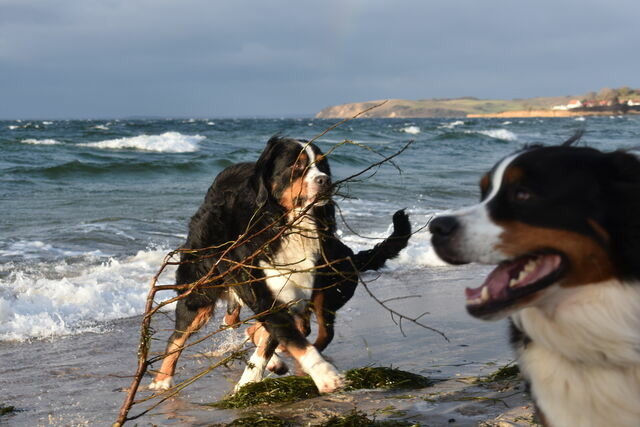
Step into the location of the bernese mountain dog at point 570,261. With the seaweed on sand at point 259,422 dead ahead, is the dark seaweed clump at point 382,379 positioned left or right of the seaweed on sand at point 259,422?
right

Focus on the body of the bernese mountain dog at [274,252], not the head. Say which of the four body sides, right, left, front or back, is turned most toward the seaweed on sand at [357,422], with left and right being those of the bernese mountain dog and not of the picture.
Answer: front

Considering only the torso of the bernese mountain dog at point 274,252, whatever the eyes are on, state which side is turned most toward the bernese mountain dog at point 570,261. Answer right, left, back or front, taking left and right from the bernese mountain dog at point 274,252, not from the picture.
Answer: front

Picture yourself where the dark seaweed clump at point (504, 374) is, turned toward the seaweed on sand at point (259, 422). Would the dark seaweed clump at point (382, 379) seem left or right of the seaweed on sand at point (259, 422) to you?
right

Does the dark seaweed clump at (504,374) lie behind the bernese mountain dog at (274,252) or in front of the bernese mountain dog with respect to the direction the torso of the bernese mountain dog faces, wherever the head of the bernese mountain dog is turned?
in front

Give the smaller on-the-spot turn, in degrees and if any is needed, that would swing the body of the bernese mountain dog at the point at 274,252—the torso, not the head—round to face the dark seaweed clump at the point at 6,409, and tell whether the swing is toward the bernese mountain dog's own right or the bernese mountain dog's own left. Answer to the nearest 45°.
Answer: approximately 135° to the bernese mountain dog's own right
